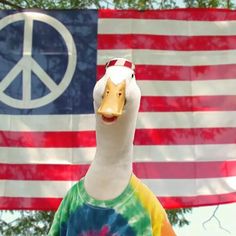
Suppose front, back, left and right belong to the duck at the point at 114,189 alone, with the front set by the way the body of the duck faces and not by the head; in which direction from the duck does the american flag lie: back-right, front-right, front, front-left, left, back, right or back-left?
back

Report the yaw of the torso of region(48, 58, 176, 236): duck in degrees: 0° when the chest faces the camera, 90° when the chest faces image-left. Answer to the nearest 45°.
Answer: approximately 0°
